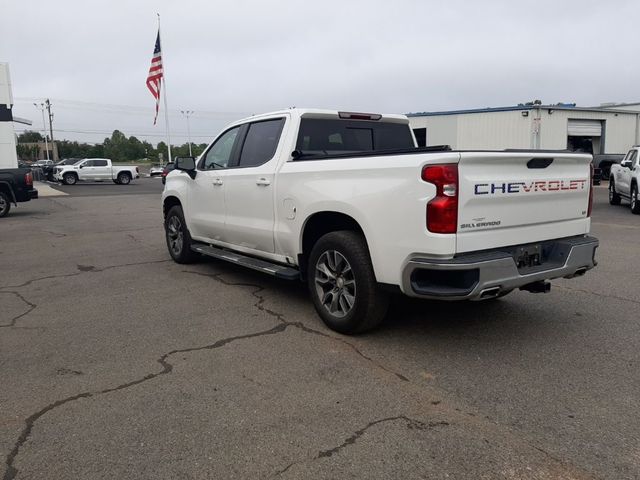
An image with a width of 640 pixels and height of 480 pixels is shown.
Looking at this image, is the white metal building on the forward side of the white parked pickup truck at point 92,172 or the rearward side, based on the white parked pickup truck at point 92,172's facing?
on the rearward side

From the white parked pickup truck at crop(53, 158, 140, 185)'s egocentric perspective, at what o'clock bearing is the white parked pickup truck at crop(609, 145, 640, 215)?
the white parked pickup truck at crop(609, 145, 640, 215) is roughly at 8 o'clock from the white parked pickup truck at crop(53, 158, 140, 185).

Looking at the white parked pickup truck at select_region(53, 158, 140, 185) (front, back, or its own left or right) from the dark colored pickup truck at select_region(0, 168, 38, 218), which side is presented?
left

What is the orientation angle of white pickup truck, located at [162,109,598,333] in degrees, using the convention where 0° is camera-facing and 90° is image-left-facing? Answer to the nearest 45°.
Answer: approximately 135°

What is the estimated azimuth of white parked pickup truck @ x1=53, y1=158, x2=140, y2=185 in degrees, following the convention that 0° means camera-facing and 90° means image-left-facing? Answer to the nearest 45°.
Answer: approximately 90°

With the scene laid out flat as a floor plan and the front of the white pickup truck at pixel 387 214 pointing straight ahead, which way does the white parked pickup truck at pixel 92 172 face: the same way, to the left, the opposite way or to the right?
to the left

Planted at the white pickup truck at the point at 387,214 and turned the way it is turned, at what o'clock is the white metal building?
The white metal building is roughly at 2 o'clock from the white pickup truck.

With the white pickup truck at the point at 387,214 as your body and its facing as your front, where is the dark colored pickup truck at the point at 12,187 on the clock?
The dark colored pickup truck is roughly at 12 o'clock from the white pickup truck.

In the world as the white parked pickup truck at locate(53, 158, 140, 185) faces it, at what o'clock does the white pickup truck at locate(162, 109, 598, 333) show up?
The white pickup truck is roughly at 9 o'clock from the white parked pickup truck.
